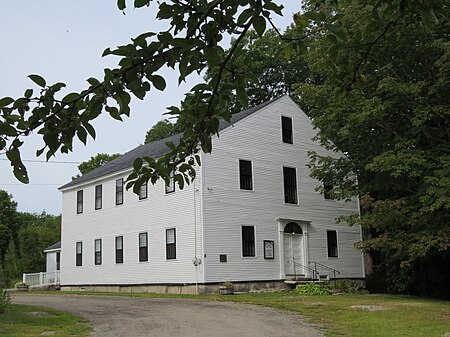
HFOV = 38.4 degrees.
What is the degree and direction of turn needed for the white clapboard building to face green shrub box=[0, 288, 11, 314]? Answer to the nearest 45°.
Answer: approximately 90° to its right

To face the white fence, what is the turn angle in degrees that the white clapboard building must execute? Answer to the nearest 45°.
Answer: approximately 180°

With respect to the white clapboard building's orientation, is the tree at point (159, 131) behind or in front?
behind

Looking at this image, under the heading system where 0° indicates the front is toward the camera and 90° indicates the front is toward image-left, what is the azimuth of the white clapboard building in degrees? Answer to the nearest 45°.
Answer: approximately 315°

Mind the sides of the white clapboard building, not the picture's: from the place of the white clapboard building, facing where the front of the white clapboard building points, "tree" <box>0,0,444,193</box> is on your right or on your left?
on your right

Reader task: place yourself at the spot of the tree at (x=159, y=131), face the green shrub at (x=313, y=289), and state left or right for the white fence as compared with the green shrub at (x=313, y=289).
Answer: right

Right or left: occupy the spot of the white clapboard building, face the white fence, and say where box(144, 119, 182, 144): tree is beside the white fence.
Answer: right

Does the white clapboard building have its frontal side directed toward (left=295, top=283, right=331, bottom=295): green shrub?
yes

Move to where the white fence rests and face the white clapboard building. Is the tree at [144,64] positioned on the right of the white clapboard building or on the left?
right

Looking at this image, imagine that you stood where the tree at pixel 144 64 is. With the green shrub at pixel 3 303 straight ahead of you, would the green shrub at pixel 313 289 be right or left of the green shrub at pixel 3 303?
right
